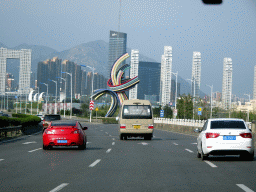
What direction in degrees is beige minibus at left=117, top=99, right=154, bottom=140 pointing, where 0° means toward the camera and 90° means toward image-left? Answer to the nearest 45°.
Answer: approximately 180°

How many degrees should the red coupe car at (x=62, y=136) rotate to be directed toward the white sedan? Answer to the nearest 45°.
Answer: approximately 135° to its right

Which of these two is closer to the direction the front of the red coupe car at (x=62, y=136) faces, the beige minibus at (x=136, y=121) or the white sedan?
the beige minibus

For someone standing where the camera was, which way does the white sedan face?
facing away from the viewer

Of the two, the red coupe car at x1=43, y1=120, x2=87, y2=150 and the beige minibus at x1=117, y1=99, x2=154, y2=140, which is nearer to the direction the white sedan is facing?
the beige minibus

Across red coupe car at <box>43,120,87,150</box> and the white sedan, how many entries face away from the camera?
2

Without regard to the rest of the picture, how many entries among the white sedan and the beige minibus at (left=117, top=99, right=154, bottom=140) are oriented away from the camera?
2

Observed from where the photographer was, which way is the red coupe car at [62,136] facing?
facing away from the viewer

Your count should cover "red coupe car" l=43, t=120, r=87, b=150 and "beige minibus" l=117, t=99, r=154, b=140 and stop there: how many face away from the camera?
2

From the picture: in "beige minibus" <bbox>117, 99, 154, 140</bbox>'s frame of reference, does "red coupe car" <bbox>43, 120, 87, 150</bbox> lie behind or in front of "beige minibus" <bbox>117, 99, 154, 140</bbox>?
behind

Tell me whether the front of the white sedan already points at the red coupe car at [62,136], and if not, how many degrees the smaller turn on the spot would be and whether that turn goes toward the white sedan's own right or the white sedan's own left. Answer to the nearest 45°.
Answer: approximately 45° to the white sedan's own left
